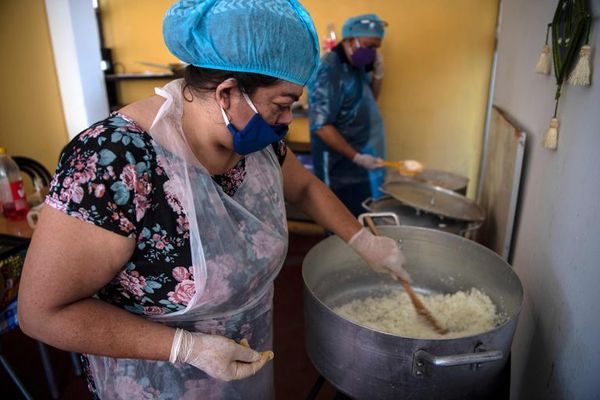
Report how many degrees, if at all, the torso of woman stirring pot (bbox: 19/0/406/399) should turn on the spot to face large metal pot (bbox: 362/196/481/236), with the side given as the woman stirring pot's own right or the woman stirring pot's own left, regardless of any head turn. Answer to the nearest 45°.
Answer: approximately 90° to the woman stirring pot's own left

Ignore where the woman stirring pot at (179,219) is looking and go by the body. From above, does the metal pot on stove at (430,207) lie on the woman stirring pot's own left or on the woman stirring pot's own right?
on the woman stirring pot's own left

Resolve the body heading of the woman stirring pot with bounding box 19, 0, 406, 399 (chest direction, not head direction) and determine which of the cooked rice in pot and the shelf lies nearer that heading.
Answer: the cooked rice in pot

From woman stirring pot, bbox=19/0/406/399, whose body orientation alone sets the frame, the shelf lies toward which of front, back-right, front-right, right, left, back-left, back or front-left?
back-left

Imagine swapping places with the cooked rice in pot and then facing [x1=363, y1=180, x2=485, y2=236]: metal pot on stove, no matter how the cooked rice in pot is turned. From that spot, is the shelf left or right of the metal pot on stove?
left

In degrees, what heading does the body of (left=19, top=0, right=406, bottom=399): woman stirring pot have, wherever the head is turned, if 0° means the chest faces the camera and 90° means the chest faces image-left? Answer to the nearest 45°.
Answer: approximately 315°

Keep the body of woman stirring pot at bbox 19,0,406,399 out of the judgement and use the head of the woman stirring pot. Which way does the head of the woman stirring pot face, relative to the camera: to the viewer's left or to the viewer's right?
to the viewer's right

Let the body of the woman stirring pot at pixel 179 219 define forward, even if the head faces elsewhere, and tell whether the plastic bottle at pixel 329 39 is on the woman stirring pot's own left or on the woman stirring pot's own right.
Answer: on the woman stirring pot's own left
